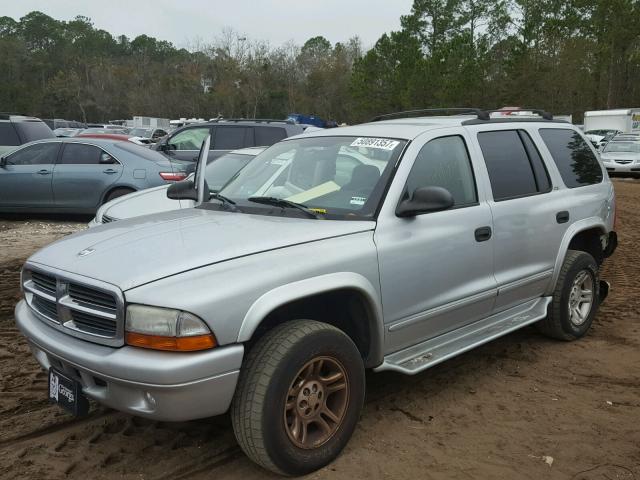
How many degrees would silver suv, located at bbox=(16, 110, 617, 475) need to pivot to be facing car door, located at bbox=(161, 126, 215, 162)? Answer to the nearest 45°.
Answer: approximately 135° to its right

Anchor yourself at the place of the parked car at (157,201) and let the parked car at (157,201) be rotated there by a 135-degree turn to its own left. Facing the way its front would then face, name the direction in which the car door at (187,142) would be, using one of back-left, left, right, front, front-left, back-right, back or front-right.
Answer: left

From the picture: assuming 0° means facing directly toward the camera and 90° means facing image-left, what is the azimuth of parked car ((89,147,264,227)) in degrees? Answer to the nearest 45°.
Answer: approximately 45°

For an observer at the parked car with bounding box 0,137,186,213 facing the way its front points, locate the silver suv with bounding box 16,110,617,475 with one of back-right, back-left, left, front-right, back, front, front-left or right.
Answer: left

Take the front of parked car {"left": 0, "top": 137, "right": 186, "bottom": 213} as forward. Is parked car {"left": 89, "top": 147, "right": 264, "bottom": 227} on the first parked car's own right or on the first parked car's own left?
on the first parked car's own left

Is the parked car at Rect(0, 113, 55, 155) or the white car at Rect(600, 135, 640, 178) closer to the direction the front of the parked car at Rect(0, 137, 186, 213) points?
the parked car

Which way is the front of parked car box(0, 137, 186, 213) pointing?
to the viewer's left

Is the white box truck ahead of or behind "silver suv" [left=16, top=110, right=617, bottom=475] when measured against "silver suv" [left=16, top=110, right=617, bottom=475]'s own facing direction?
behind

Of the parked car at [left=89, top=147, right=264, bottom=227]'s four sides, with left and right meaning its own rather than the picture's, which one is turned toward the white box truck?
back

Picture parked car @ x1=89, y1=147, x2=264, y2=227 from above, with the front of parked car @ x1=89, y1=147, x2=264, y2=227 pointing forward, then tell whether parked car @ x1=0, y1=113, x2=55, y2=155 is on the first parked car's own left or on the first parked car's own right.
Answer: on the first parked car's own right
